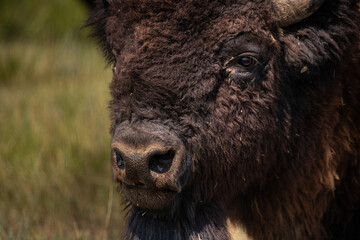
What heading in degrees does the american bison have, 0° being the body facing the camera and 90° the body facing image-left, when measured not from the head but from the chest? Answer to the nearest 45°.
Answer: approximately 45°
